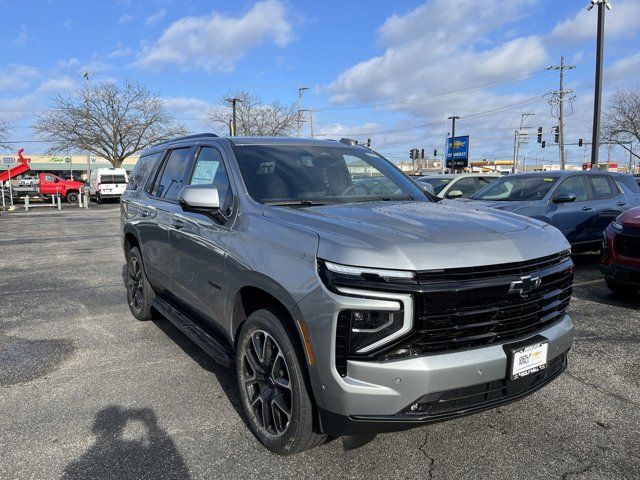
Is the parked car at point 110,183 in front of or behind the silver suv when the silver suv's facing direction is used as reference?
behind

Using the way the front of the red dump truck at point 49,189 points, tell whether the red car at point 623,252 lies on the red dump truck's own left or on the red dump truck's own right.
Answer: on the red dump truck's own right

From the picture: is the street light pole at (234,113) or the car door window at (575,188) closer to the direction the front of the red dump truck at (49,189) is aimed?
the street light pole

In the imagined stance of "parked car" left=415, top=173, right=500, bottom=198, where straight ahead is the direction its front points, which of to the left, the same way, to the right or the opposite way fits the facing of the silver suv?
to the left

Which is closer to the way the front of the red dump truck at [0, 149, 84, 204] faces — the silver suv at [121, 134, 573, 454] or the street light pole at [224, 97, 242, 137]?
the street light pole

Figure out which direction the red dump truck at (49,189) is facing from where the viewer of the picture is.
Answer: facing to the right of the viewer

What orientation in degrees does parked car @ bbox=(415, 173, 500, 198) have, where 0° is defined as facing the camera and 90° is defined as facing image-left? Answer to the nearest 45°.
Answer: approximately 45°

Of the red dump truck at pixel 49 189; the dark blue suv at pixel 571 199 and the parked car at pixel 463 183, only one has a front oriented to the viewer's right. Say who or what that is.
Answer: the red dump truck

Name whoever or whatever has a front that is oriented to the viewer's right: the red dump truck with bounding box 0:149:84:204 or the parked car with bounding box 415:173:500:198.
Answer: the red dump truck
